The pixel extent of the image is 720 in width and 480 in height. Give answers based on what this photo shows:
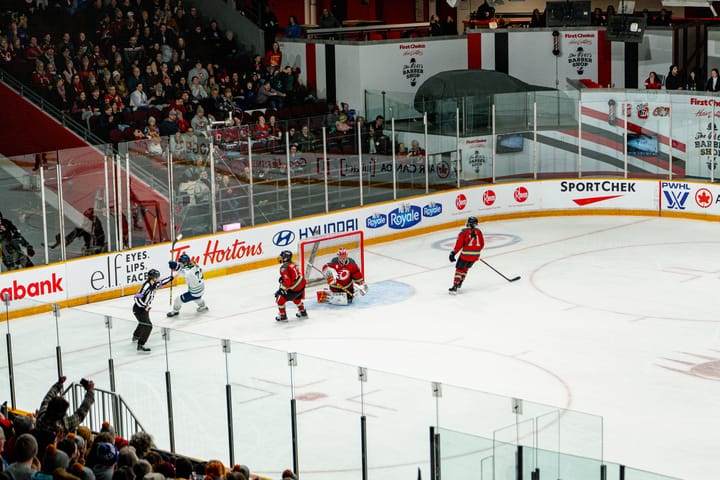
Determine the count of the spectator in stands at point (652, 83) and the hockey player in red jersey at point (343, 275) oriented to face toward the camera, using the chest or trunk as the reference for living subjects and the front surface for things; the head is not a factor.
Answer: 2

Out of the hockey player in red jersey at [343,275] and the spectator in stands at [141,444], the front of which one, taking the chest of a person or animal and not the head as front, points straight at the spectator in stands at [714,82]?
the spectator in stands at [141,444]

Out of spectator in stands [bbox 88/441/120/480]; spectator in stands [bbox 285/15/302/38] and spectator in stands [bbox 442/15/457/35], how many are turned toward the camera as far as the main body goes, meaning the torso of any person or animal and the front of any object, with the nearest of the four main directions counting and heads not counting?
2

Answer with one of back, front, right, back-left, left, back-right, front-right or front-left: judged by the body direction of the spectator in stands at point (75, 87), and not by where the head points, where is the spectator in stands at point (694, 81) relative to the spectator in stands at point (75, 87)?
front-left

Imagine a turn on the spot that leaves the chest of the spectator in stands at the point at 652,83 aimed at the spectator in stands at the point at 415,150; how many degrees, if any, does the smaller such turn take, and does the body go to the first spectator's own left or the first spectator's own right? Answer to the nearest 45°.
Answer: approximately 45° to the first spectator's own right

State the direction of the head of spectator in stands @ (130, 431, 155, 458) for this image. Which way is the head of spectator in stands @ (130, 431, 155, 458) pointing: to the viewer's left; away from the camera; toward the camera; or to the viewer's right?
away from the camera

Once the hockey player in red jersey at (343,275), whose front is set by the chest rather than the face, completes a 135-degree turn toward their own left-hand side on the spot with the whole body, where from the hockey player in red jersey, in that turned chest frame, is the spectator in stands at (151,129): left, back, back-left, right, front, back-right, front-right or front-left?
left

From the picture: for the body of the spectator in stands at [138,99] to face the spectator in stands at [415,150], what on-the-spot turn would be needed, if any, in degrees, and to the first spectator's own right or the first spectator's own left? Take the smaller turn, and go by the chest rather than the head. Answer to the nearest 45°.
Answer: approximately 45° to the first spectator's own left

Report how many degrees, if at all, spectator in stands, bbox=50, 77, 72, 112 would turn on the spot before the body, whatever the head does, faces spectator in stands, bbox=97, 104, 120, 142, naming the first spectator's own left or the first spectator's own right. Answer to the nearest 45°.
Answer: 0° — they already face them
